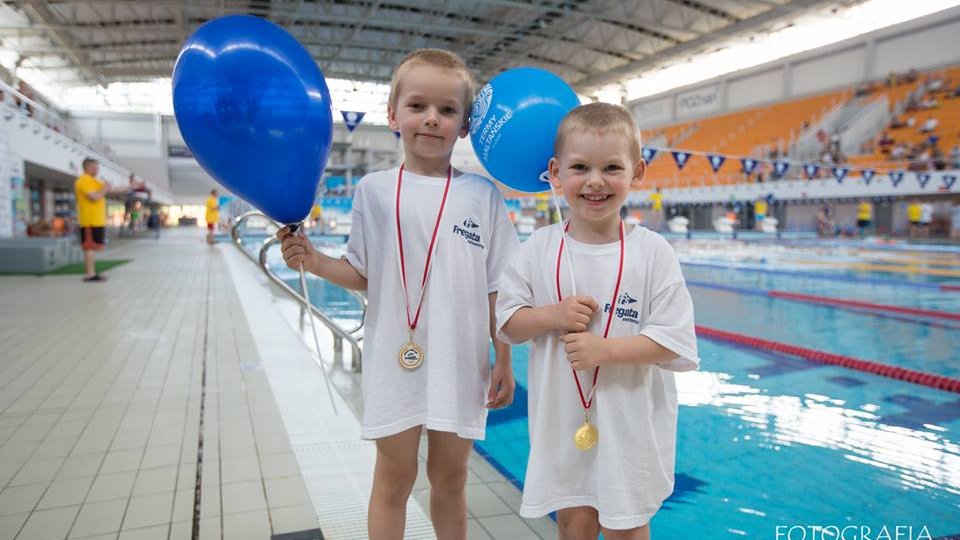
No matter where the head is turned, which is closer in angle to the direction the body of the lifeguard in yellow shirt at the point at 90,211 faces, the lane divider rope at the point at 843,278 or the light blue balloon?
the lane divider rope

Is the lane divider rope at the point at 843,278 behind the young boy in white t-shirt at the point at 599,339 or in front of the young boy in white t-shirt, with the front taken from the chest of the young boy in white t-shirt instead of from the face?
behind

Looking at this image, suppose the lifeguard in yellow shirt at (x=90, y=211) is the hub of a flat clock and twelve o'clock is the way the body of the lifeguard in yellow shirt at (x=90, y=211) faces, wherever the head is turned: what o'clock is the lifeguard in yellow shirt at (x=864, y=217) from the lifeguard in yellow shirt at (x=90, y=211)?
the lifeguard in yellow shirt at (x=864, y=217) is roughly at 12 o'clock from the lifeguard in yellow shirt at (x=90, y=211).

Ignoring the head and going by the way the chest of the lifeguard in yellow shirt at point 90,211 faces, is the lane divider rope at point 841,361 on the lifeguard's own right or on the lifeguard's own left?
on the lifeguard's own right

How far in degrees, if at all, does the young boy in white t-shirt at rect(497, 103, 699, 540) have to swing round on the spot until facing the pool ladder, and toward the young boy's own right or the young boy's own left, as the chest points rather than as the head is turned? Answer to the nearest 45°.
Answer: approximately 135° to the young boy's own right

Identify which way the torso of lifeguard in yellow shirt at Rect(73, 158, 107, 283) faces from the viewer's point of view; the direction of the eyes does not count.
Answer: to the viewer's right

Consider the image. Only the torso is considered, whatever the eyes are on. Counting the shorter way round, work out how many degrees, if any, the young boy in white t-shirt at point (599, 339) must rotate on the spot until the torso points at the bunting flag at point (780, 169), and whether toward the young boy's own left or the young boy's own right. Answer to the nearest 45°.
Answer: approximately 180°

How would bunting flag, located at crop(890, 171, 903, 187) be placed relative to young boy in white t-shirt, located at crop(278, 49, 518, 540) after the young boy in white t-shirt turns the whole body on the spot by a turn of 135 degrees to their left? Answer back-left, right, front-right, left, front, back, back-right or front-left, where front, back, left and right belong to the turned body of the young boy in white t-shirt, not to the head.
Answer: front

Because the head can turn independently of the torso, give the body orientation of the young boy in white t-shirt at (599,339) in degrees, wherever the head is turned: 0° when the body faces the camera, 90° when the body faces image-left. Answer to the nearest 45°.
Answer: approximately 0°

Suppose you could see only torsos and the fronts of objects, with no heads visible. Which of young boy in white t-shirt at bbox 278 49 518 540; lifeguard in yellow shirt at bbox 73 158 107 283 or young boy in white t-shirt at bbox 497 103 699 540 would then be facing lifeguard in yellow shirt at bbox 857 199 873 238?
lifeguard in yellow shirt at bbox 73 158 107 283

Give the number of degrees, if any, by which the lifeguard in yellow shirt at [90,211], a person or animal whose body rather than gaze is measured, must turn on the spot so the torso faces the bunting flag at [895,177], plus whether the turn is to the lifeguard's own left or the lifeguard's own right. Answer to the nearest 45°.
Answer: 0° — they already face it
